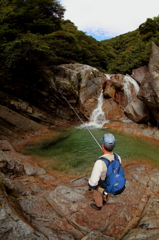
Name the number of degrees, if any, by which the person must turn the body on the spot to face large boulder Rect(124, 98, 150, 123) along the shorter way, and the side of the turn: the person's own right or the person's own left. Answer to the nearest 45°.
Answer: approximately 45° to the person's own right

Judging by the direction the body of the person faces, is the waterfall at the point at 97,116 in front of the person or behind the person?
in front

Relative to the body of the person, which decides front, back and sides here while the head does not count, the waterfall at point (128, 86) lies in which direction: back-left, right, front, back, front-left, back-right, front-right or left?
front-right

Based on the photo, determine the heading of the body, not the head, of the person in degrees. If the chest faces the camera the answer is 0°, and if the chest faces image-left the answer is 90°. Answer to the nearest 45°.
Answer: approximately 135°
